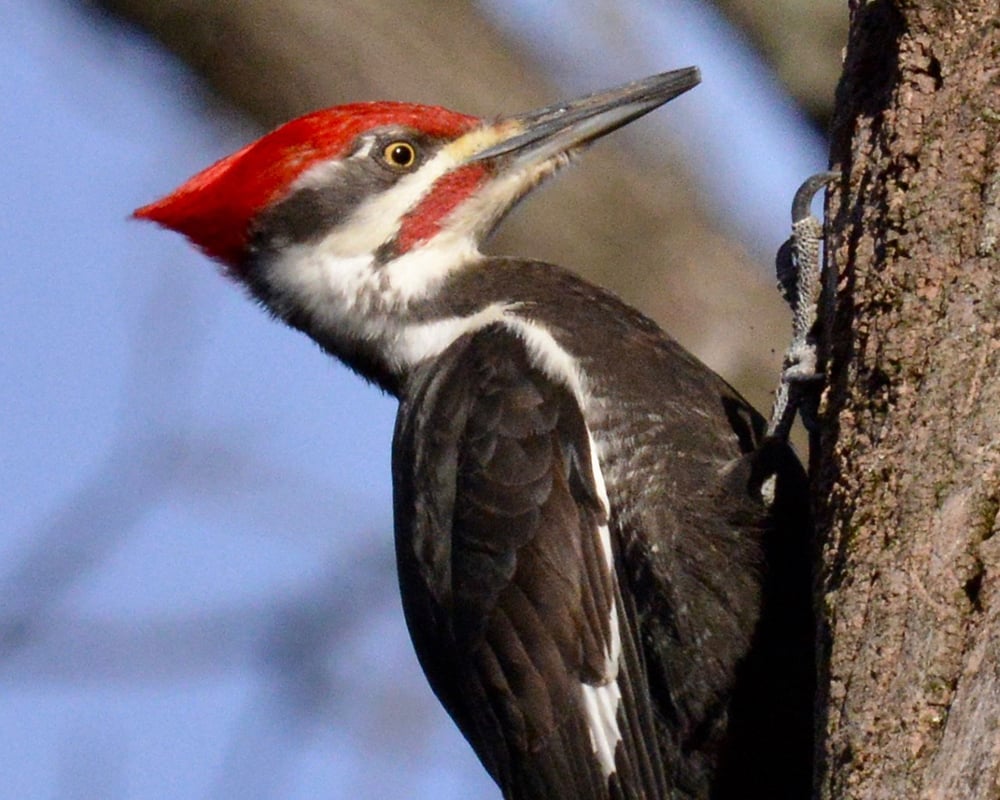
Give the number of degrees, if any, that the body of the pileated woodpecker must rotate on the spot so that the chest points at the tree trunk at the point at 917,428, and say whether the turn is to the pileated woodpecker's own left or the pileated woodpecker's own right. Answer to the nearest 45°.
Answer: approximately 45° to the pileated woodpecker's own right

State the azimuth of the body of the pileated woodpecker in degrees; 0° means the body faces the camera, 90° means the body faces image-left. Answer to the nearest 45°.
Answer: approximately 270°
